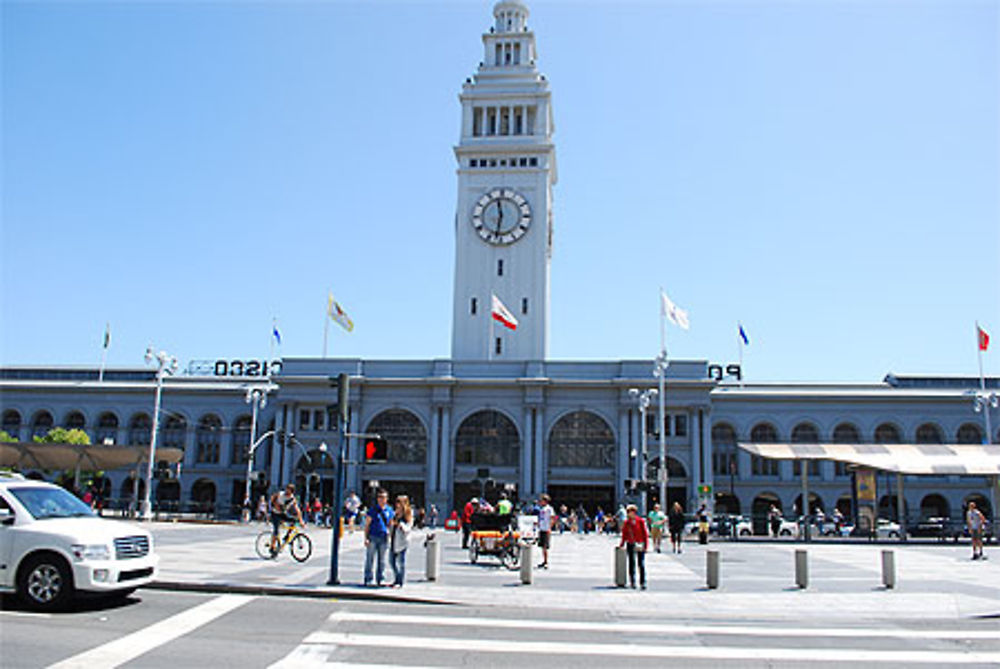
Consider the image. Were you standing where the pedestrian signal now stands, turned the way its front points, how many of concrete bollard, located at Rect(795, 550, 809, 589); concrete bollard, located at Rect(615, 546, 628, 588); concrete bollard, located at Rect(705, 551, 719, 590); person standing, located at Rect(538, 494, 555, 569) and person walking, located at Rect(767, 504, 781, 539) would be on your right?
0

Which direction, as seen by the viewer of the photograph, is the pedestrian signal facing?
facing the viewer

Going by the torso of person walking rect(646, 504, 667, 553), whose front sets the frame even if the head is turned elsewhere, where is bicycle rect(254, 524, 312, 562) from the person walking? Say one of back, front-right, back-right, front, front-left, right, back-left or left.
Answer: front-right

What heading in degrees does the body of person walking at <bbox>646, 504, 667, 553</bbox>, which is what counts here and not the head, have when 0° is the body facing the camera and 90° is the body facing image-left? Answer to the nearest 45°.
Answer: approximately 0°

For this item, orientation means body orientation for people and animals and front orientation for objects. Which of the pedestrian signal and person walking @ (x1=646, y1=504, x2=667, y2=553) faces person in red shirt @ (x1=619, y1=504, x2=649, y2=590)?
the person walking

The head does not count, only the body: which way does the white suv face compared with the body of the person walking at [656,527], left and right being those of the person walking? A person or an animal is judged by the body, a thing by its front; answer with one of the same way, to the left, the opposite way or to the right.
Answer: to the left

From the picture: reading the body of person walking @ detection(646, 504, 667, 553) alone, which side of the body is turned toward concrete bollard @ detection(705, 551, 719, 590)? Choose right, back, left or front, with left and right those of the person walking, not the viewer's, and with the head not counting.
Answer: front

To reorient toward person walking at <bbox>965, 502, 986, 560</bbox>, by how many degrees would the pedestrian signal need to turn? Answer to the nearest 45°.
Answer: approximately 135° to its left

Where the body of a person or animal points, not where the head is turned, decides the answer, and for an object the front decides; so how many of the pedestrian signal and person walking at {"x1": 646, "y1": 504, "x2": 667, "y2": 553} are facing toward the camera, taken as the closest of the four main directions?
2

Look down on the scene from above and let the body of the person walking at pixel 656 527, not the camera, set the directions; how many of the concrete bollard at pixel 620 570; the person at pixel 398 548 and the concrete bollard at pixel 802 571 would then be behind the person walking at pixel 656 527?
0

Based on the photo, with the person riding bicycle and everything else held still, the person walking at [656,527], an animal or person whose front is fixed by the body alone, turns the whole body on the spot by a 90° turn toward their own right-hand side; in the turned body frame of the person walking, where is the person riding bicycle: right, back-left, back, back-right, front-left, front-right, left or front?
front-left

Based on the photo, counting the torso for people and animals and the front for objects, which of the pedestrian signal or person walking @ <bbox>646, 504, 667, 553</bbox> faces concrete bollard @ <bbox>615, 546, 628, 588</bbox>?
the person walking

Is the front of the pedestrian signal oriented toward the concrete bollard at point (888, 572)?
no

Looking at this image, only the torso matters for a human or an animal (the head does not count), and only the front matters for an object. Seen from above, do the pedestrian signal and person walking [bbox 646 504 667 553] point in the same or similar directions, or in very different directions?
same or similar directions

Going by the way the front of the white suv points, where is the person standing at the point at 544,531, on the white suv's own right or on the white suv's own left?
on the white suv's own left

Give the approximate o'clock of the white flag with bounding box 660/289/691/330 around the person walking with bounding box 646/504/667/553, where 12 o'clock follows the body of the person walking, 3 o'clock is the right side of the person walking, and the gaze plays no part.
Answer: The white flag is roughly at 6 o'clock from the person walking.

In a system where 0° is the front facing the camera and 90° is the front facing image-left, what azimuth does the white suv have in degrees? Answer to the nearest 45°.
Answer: approximately 315°
